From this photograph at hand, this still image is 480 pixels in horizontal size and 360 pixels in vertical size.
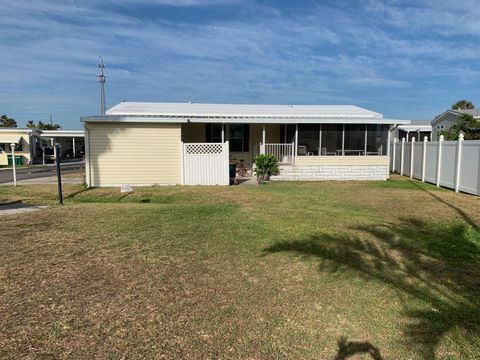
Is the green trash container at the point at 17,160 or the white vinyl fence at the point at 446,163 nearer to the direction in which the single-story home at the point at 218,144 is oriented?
the white vinyl fence

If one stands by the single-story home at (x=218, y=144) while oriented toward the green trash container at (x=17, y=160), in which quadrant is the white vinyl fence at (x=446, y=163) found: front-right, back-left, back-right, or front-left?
back-right

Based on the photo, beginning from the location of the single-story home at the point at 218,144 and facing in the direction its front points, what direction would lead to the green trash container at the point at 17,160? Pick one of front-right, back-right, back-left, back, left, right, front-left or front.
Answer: back-right

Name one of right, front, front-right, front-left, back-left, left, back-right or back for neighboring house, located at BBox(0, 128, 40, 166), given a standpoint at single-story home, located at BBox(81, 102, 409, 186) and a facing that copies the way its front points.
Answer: back-right

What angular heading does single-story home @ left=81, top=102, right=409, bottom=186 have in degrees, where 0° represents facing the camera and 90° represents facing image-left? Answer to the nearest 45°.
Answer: approximately 0°

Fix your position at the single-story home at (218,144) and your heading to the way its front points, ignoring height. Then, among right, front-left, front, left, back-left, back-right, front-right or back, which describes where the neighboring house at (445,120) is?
back-left

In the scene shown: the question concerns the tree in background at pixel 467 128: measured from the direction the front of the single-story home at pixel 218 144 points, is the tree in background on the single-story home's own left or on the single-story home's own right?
on the single-story home's own left

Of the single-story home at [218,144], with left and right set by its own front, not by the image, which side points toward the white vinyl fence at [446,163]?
left
